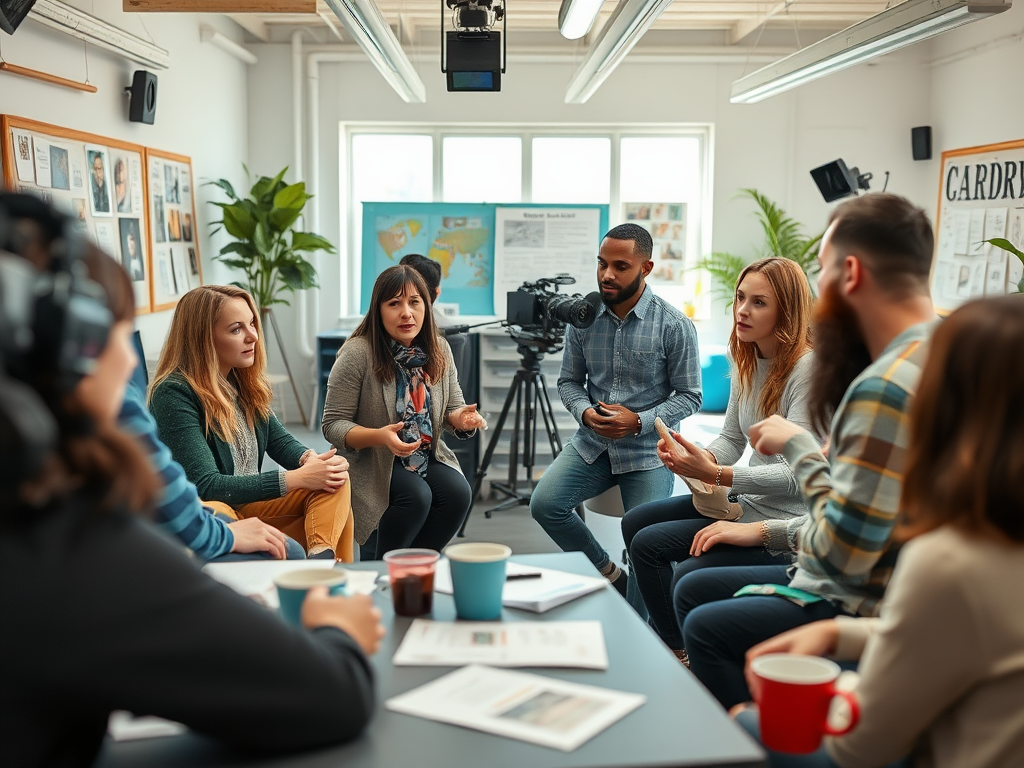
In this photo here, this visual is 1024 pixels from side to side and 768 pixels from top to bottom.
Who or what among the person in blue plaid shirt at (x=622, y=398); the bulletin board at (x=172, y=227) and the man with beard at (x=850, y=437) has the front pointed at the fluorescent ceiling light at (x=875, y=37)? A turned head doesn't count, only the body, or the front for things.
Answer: the bulletin board

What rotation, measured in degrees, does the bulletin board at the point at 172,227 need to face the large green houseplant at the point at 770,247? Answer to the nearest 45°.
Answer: approximately 45° to its left

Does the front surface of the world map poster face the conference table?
yes

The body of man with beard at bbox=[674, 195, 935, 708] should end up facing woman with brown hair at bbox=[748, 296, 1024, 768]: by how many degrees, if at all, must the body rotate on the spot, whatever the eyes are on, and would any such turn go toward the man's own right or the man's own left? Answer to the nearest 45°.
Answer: approximately 90° to the man's own left

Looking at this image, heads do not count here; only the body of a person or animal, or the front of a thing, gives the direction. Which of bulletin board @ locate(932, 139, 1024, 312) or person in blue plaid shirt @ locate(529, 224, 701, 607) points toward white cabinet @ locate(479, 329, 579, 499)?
the bulletin board

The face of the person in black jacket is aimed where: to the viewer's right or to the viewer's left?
to the viewer's right

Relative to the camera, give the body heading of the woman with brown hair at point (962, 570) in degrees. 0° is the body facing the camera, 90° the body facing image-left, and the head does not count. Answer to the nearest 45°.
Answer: approximately 135°

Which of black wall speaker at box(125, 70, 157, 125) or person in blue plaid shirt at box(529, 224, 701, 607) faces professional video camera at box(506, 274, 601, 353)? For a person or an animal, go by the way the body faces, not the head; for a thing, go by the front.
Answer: the black wall speaker

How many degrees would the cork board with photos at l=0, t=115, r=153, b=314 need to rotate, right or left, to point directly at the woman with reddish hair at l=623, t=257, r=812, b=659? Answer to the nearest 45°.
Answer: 0° — it already faces them

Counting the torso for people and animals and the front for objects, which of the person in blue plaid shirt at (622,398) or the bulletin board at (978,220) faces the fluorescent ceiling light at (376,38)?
the bulletin board

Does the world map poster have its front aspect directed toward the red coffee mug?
yes

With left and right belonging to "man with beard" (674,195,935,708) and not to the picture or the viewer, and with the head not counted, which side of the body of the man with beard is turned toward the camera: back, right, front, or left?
left

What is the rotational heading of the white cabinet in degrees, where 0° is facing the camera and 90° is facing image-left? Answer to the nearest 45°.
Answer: approximately 0°

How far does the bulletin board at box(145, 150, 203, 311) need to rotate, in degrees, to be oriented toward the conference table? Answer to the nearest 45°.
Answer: approximately 45° to its right

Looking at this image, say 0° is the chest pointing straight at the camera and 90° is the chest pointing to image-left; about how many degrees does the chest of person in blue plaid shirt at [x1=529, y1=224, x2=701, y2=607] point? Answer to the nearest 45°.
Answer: approximately 45°
